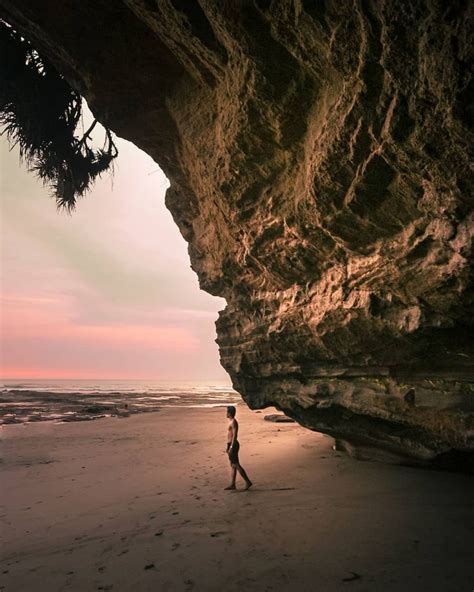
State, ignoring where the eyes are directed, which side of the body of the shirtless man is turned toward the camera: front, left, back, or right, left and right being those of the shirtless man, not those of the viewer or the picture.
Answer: left
